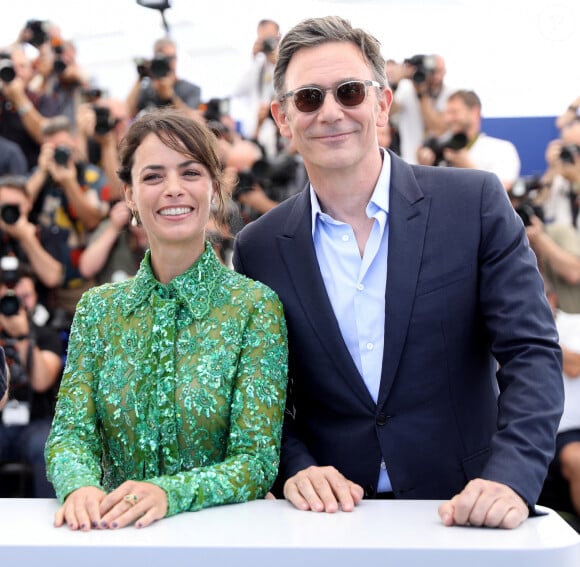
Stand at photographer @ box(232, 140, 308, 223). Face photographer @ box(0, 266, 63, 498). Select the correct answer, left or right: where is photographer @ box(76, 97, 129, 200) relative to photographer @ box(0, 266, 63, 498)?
right

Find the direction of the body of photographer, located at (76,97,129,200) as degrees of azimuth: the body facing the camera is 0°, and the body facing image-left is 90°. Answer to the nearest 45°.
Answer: approximately 0°

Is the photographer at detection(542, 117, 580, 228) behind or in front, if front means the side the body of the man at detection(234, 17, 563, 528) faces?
behind

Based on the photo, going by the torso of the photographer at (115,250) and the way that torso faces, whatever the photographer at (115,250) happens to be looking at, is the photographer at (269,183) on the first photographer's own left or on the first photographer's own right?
on the first photographer's own left

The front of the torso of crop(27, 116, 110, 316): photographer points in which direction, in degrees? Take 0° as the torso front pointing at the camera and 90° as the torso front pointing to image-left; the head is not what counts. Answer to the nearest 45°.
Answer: approximately 0°

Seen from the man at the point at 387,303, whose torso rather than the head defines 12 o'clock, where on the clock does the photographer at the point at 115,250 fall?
The photographer is roughly at 5 o'clock from the man.

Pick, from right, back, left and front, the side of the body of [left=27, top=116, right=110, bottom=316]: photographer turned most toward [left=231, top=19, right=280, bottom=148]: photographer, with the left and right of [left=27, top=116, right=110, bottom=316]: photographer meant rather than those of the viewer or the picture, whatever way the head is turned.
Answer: back
